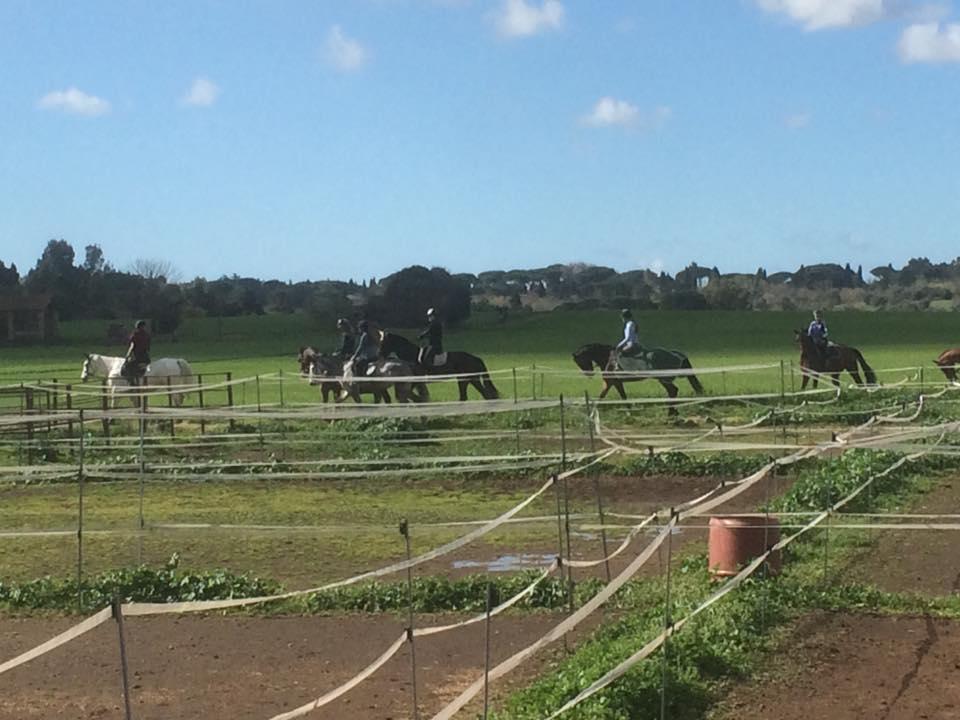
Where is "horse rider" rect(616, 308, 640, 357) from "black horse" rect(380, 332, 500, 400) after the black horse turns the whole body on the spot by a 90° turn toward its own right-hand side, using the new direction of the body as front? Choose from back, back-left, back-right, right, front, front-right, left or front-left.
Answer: right

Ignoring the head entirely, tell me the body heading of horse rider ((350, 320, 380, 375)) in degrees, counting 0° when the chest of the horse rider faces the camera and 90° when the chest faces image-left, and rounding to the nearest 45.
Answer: approximately 90°

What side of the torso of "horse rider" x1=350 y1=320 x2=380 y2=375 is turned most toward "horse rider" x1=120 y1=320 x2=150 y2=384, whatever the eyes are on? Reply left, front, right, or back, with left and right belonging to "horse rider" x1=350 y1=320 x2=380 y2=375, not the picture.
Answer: front

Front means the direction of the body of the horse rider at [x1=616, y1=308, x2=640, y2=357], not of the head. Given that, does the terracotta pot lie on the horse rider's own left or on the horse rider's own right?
on the horse rider's own left

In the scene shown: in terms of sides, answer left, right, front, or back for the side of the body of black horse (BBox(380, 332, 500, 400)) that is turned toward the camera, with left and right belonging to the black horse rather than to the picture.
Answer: left

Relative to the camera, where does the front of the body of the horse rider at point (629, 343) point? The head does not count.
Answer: to the viewer's left

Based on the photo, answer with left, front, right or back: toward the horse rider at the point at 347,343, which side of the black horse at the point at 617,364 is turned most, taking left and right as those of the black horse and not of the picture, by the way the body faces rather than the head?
front

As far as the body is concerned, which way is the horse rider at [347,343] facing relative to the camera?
to the viewer's left

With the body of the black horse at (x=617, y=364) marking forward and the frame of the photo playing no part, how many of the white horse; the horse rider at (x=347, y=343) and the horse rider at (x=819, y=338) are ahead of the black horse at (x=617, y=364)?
2

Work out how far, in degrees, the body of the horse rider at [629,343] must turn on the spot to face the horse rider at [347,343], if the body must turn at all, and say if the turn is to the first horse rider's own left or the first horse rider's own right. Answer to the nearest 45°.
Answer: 0° — they already face them

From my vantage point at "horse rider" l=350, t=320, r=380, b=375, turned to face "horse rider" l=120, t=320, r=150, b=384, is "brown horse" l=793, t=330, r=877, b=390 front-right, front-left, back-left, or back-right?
back-right

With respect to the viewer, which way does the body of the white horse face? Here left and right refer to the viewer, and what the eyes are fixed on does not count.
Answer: facing to the left of the viewer

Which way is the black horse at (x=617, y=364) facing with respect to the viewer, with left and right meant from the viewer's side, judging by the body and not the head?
facing to the left of the viewer

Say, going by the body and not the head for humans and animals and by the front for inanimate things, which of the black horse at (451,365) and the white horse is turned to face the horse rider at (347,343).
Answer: the black horse

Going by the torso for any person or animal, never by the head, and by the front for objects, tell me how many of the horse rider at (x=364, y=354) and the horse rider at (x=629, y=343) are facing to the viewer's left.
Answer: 2
